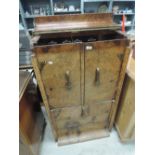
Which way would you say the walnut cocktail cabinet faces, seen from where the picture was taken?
facing the viewer
